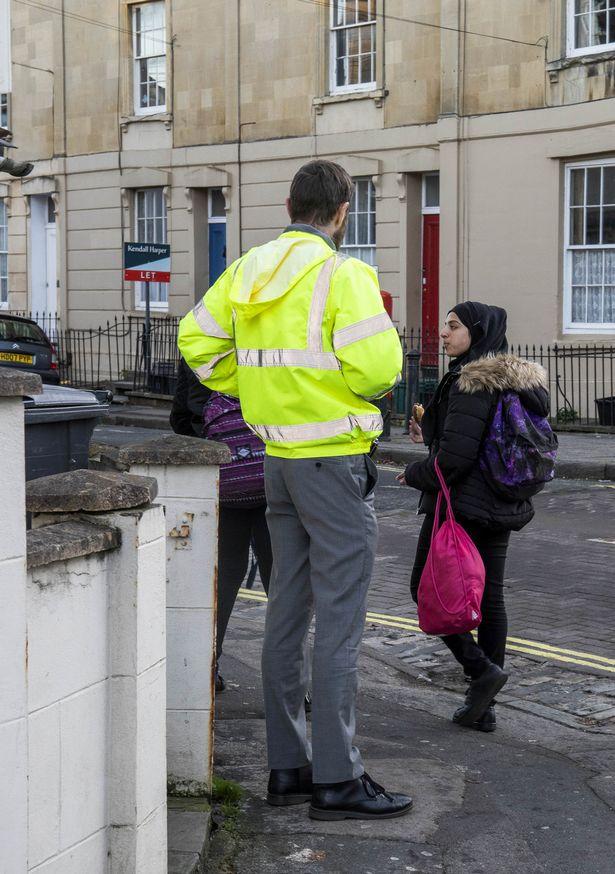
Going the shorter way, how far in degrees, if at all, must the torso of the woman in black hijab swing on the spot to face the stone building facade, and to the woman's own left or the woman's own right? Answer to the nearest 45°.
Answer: approximately 90° to the woman's own right

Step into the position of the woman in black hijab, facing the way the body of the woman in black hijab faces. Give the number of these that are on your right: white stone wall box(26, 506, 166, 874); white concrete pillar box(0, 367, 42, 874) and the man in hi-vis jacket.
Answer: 0

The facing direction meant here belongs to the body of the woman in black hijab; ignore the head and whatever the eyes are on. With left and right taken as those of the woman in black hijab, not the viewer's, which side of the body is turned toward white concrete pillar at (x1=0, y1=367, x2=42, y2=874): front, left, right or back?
left

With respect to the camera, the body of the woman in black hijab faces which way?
to the viewer's left

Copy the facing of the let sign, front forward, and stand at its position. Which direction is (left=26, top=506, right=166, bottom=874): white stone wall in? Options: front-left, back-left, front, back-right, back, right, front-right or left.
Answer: front

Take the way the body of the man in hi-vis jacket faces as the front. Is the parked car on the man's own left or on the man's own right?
on the man's own left

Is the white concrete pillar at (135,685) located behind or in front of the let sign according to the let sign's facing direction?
in front

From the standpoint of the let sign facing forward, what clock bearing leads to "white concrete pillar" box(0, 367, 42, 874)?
The white concrete pillar is roughly at 12 o'clock from the let sign.

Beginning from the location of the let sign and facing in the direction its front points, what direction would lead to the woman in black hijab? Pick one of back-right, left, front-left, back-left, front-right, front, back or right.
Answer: front

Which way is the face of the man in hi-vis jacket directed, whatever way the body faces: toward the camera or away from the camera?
away from the camera

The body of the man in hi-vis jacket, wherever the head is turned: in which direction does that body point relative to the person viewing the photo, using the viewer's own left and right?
facing away from the viewer and to the right of the viewer

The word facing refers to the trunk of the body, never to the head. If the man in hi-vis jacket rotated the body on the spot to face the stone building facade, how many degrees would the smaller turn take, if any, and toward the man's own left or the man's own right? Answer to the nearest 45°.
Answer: approximately 45° to the man's own left

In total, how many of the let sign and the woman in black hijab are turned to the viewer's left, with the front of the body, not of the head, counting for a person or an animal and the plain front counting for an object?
1

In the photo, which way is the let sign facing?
toward the camera

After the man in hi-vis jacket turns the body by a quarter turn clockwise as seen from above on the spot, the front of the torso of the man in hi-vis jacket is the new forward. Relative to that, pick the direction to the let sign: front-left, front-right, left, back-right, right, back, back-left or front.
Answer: back-left

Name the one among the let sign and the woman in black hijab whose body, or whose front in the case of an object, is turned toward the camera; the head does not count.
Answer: the let sign

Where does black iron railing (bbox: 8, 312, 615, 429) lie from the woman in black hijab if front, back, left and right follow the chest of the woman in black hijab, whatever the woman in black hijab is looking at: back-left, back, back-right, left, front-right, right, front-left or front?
right
